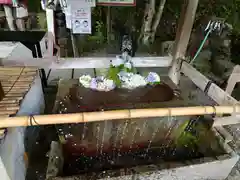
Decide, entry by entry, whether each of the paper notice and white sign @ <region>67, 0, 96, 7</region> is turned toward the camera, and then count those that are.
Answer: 2

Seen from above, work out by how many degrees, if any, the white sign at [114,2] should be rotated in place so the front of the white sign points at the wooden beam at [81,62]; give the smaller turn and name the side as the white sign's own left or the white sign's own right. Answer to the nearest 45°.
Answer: approximately 45° to the white sign's own right

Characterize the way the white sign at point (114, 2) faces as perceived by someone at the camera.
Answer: facing the viewer

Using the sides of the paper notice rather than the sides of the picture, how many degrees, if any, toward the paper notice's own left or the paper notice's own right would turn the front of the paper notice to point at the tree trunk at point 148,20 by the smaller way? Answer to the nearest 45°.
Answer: approximately 135° to the paper notice's own left

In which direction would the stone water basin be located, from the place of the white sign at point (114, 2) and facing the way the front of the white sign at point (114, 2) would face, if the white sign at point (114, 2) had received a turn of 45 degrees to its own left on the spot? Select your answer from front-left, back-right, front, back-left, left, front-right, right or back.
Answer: front-right

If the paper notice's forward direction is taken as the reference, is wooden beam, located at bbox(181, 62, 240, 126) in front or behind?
in front

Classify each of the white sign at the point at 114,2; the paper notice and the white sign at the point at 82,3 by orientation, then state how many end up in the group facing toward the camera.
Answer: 3

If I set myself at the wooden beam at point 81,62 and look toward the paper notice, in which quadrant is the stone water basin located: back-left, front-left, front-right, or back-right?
back-right

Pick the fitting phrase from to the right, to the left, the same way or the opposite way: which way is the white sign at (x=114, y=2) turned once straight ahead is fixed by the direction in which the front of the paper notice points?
the same way

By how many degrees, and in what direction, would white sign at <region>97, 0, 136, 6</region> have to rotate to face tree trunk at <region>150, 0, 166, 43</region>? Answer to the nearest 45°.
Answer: approximately 135° to its left

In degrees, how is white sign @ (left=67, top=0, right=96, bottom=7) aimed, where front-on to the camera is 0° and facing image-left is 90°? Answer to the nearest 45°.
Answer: approximately 0°

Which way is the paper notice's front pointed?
toward the camera

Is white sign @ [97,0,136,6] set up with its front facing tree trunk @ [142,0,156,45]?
no

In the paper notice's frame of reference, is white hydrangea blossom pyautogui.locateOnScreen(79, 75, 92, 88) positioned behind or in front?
in front

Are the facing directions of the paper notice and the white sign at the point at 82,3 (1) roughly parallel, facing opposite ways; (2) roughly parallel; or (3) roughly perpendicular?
roughly parallel

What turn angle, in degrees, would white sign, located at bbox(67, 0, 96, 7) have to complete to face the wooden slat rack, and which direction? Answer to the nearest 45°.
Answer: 0° — it already faces it
